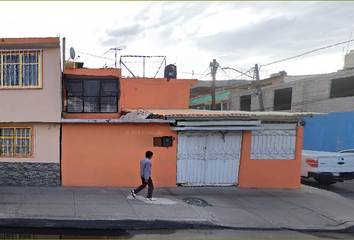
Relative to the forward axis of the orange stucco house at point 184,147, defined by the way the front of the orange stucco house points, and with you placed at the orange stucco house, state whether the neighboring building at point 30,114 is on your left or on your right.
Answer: on your right

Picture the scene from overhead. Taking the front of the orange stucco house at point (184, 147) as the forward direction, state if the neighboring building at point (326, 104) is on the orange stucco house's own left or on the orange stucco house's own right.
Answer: on the orange stucco house's own left

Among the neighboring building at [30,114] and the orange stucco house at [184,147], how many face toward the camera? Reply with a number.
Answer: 2

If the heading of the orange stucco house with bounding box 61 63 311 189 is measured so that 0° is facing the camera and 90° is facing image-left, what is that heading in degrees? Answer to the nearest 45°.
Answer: approximately 0°

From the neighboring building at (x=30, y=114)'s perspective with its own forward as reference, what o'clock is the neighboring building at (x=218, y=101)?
the neighboring building at (x=218, y=101) is roughly at 8 o'clock from the neighboring building at (x=30, y=114).

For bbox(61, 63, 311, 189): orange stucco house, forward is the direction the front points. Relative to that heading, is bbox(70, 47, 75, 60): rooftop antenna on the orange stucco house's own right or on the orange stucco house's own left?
on the orange stucco house's own right

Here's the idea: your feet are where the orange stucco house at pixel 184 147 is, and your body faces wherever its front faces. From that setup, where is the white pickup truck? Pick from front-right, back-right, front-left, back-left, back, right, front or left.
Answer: left

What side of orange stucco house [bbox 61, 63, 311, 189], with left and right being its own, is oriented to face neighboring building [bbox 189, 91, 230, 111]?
back
